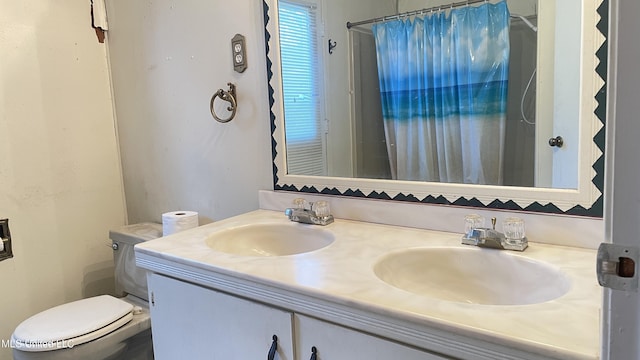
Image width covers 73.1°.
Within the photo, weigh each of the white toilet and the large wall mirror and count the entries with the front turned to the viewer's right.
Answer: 0

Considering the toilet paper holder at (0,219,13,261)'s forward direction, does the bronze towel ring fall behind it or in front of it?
in front

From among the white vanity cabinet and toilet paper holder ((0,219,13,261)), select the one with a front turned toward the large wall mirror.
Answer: the toilet paper holder

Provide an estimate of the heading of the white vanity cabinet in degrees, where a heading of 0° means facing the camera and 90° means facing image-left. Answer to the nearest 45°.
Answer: approximately 45°

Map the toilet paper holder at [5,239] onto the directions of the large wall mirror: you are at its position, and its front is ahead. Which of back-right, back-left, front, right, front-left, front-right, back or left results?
front-right

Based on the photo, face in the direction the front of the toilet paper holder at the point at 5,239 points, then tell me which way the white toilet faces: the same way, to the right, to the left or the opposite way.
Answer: to the right

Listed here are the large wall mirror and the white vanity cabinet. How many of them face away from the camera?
0

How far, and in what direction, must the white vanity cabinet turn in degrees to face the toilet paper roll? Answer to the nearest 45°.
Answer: approximately 90° to its right

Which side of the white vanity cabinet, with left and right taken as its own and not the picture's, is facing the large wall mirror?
back

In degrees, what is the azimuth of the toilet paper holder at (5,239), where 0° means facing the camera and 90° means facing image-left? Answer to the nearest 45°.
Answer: approximately 315°

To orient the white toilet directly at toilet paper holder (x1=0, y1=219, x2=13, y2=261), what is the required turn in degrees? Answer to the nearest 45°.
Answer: approximately 90° to its right

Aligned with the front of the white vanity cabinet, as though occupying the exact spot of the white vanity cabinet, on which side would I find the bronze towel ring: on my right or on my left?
on my right

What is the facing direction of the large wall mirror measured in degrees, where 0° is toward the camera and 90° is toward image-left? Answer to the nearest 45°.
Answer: approximately 45°

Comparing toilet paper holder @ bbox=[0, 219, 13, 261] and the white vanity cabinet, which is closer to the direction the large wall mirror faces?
the white vanity cabinet

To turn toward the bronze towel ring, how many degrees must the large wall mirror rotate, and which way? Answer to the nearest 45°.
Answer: approximately 45° to its right
